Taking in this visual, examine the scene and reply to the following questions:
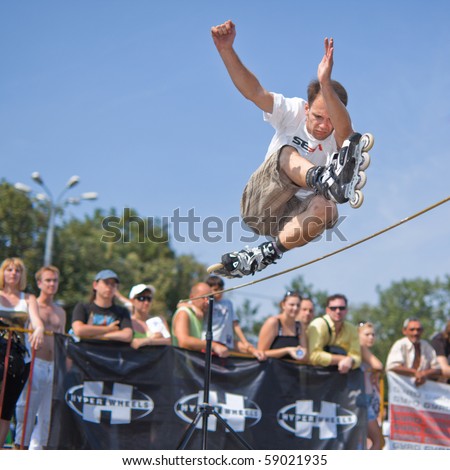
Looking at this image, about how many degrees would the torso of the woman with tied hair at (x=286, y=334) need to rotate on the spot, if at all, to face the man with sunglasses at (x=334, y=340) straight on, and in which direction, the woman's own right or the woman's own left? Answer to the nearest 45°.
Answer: approximately 90° to the woman's own left

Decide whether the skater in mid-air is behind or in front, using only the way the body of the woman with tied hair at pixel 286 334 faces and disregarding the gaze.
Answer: in front

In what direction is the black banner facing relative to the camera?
toward the camera

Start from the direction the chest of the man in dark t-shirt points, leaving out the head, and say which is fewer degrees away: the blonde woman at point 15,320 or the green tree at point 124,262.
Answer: the blonde woman

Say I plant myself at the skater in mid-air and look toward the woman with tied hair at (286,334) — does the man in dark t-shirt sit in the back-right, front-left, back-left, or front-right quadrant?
front-left

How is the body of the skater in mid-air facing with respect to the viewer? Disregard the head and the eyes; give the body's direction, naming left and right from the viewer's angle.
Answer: facing the viewer and to the right of the viewer

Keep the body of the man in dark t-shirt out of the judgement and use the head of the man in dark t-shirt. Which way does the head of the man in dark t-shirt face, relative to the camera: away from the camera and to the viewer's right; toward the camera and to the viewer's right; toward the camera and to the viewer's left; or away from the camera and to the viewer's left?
toward the camera and to the viewer's right

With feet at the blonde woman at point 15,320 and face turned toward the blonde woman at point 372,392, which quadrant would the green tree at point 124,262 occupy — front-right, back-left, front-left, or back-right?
front-left

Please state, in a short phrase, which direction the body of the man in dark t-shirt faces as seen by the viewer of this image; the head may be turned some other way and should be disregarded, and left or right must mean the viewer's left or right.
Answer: facing the viewer

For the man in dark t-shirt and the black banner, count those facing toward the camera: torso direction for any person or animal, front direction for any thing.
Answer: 2

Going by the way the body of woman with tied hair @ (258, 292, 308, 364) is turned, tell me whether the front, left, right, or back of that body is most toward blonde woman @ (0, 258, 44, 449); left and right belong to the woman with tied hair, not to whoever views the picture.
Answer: right

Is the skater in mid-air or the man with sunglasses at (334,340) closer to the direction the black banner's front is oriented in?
the skater in mid-air

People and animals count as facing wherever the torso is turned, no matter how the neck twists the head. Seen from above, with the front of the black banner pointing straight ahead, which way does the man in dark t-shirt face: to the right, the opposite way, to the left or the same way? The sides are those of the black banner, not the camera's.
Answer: the same way

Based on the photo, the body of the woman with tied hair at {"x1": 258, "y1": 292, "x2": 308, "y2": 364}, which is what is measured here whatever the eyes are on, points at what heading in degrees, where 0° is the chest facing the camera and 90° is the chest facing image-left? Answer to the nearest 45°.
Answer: approximately 315°

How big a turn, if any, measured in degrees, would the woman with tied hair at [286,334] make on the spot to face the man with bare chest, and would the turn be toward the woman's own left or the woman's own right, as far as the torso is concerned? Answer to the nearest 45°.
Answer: approximately 90° to the woman's own right
